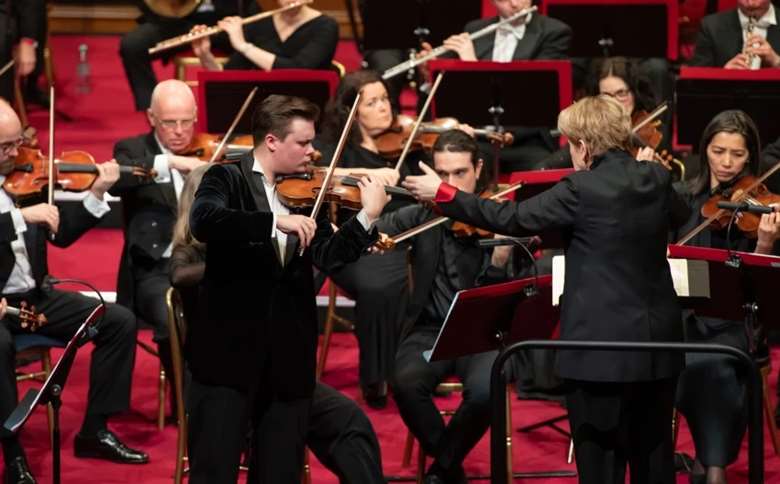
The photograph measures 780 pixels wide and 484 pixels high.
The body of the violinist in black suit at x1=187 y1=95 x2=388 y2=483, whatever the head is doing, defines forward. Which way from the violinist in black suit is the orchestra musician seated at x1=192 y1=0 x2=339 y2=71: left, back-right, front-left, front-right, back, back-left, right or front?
back-left

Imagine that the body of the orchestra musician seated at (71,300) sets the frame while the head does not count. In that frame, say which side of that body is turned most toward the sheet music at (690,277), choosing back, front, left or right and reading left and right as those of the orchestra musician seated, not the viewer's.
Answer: front

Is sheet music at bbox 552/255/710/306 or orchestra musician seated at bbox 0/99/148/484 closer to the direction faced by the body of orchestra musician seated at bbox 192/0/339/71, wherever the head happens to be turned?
the orchestra musician seated

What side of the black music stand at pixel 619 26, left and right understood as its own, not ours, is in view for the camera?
back

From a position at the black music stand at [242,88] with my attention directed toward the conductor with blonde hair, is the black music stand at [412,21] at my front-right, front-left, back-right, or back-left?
back-left

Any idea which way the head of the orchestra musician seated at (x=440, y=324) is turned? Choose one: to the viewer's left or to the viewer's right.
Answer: to the viewer's left

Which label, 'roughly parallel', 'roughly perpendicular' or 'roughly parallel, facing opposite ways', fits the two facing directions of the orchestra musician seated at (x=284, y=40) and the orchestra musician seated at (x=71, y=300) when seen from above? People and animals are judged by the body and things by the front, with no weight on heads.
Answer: roughly perpendicular

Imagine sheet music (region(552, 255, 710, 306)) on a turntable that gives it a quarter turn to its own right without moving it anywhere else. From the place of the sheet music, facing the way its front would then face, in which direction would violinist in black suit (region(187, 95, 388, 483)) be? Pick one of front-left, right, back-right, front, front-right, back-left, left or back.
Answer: front-left

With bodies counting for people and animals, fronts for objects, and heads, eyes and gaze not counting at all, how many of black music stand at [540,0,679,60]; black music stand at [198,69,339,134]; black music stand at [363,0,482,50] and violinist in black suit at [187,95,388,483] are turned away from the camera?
3

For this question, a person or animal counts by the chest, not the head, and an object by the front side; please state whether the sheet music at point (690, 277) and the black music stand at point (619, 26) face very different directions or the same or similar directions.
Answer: very different directions

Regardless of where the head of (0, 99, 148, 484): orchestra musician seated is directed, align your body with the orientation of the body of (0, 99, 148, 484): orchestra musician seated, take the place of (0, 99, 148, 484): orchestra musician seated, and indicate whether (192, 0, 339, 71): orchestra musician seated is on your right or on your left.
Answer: on your left

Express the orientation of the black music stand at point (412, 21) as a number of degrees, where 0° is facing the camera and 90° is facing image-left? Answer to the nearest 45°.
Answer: approximately 180°

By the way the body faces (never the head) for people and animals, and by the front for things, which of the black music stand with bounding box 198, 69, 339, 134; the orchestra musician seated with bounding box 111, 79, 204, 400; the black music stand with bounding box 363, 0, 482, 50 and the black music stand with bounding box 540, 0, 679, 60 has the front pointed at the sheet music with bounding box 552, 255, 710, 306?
the orchestra musician seated

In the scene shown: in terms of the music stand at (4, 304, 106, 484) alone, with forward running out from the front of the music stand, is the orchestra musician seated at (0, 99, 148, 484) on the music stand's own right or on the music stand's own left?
on the music stand's own right

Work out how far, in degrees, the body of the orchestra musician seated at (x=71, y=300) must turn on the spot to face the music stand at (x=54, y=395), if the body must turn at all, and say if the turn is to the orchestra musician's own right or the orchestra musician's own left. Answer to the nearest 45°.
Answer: approximately 45° to the orchestra musician's own right
